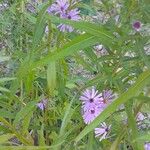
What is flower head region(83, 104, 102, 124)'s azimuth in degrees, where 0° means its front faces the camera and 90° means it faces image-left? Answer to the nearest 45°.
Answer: approximately 0°
